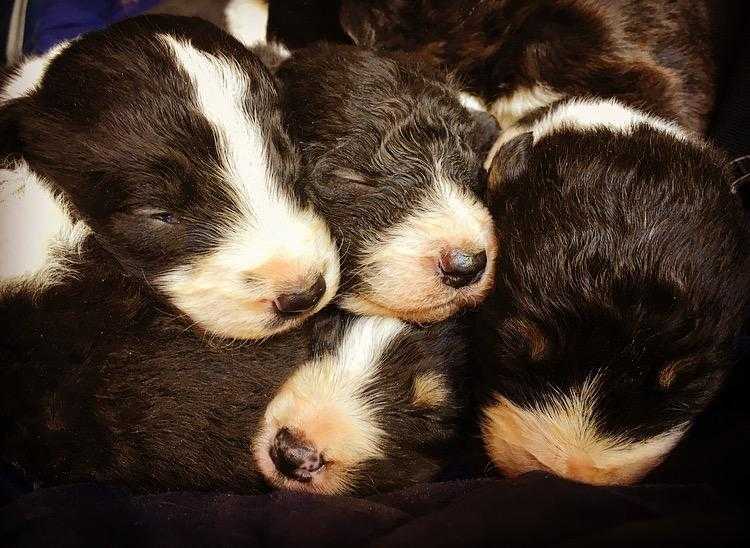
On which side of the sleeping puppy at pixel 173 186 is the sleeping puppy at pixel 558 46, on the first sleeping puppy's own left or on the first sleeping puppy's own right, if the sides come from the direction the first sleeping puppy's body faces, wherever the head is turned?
on the first sleeping puppy's own left

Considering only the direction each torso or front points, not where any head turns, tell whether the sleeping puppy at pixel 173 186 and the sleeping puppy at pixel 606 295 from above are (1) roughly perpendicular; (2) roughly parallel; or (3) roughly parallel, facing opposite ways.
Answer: roughly perpendicular

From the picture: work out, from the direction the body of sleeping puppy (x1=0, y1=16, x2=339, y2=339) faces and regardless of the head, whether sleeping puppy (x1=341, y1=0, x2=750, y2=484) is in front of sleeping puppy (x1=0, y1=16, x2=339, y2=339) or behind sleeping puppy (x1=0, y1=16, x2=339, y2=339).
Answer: in front

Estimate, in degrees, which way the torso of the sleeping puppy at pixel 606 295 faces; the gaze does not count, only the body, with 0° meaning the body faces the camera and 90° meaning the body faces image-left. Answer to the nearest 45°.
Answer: approximately 0°

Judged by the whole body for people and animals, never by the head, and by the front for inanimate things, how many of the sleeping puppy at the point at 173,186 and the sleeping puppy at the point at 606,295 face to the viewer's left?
0

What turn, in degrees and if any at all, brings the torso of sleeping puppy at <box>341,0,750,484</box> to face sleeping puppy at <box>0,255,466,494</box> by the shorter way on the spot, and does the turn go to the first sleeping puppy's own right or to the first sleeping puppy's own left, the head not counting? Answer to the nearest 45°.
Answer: approximately 90° to the first sleeping puppy's own right

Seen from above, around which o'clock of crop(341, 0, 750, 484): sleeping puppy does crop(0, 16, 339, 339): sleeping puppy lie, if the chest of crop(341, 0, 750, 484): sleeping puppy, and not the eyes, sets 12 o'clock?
crop(0, 16, 339, 339): sleeping puppy is roughly at 3 o'clock from crop(341, 0, 750, 484): sleeping puppy.

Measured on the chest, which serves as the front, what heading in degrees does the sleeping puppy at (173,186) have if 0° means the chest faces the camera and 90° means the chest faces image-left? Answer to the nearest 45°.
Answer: approximately 315°
